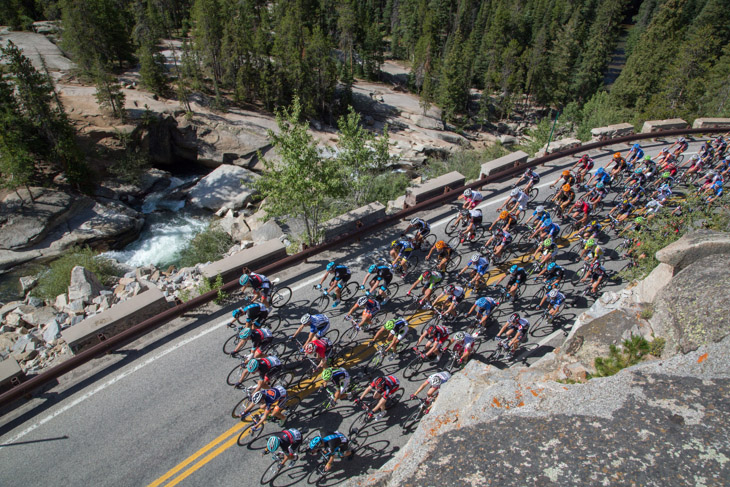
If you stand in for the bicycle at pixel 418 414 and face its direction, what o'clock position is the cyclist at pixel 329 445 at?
The cyclist is roughly at 12 o'clock from the bicycle.

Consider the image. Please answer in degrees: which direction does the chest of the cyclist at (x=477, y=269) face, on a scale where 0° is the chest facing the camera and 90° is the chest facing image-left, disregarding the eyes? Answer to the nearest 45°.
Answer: approximately 45°

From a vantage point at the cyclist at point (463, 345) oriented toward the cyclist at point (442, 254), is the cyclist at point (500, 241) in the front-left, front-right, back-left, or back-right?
front-right

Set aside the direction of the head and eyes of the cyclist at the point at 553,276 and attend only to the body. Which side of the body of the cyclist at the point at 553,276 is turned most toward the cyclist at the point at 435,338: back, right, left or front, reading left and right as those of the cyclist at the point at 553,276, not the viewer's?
front

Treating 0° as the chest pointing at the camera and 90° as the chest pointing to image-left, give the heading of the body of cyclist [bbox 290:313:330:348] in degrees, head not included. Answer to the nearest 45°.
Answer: approximately 45°

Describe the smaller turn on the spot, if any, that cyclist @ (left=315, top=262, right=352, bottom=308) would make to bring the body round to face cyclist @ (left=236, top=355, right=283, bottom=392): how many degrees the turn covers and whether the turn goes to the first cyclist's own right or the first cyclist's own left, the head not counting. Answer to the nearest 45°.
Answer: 0° — they already face them

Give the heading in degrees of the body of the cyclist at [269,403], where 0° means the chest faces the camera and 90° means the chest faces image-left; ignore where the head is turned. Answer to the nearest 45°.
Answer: approximately 45°

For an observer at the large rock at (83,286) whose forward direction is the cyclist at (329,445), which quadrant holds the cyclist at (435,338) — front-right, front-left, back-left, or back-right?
front-left

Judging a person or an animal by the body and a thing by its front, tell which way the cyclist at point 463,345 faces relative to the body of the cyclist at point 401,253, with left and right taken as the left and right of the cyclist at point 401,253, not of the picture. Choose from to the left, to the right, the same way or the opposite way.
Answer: the same way

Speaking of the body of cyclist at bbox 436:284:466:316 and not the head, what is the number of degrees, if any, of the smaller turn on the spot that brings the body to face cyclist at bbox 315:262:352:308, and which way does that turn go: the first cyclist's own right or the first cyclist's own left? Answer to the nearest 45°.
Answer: approximately 45° to the first cyclist's own right

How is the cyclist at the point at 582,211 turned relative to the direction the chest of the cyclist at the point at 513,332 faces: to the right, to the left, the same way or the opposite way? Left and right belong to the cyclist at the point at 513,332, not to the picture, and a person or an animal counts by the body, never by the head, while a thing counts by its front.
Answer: the same way

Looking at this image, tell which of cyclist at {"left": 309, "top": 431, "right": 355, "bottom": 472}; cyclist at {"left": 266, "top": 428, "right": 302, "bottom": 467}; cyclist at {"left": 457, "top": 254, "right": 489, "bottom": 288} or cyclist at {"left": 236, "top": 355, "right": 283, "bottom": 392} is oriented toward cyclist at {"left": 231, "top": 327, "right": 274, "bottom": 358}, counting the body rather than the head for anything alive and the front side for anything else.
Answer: cyclist at {"left": 457, "top": 254, "right": 489, "bottom": 288}

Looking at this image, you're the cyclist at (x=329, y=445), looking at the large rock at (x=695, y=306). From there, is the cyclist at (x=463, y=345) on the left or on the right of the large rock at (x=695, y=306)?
left

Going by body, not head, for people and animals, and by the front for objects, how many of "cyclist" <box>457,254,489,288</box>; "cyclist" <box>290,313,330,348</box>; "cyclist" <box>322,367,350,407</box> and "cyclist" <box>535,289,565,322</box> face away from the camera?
0

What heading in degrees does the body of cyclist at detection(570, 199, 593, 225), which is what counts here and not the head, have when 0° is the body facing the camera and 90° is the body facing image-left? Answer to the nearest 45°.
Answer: approximately 45°

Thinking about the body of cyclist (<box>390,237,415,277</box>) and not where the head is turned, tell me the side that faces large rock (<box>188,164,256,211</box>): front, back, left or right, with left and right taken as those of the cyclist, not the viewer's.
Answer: right

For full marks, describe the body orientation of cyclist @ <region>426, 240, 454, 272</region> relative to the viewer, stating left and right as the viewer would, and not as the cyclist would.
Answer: facing the viewer and to the left of the viewer

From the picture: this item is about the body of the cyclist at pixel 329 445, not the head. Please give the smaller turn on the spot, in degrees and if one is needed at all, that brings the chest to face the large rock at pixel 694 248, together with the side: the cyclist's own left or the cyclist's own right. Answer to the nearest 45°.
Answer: approximately 135° to the cyclist's own left

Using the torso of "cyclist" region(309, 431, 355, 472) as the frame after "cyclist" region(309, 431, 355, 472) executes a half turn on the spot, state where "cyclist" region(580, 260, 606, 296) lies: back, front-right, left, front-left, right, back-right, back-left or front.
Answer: front

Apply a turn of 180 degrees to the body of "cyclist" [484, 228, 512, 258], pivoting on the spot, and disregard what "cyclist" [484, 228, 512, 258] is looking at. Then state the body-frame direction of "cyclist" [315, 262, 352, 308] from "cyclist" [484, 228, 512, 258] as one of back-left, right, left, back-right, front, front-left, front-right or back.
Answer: back

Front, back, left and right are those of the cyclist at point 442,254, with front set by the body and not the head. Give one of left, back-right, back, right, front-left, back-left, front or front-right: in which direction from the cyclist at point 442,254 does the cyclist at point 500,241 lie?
back

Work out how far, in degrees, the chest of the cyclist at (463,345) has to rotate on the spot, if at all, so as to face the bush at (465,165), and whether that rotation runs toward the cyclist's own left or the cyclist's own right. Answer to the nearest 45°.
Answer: approximately 135° to the cyclist's own right
